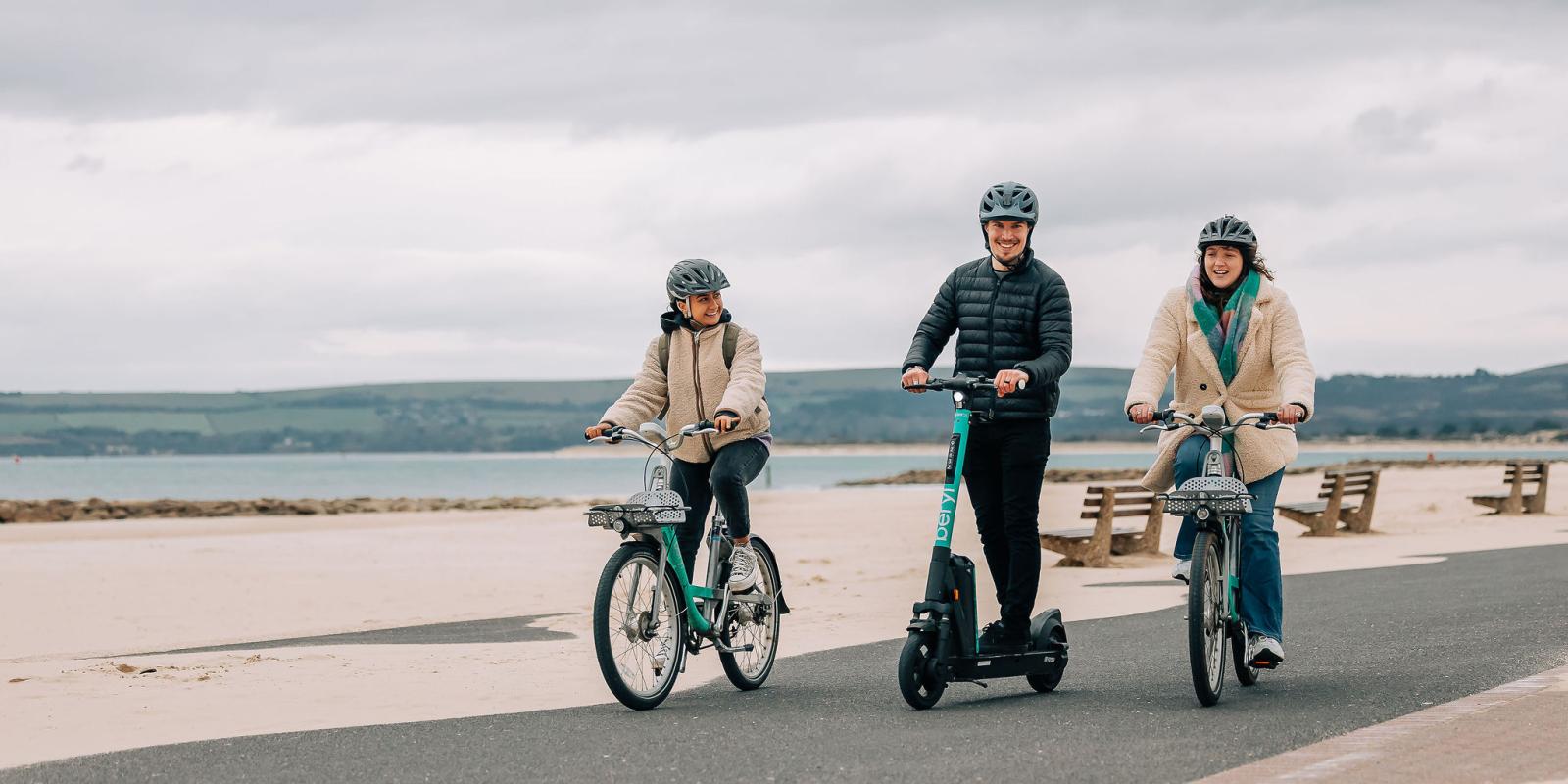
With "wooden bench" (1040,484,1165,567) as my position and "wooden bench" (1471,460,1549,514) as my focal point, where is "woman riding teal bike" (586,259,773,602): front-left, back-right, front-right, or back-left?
back-right

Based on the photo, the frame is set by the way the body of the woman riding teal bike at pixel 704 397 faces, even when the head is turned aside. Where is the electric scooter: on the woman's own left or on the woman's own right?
on the woman's own left

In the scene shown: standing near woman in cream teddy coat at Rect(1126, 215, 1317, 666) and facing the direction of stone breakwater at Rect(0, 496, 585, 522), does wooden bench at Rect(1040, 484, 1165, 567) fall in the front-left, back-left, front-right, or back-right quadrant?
front-right

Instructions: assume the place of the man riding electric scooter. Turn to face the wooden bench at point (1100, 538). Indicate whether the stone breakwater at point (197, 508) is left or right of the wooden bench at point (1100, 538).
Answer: left

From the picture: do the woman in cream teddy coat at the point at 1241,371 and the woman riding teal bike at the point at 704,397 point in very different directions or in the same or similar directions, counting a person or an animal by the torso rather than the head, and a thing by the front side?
same or similar directions

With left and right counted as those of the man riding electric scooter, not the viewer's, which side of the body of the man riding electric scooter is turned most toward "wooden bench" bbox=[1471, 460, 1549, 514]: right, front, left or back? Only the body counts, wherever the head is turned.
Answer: back

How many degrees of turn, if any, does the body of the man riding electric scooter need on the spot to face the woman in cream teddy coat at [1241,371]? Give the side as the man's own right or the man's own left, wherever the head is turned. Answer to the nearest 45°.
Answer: approximately 135° to the man's own left

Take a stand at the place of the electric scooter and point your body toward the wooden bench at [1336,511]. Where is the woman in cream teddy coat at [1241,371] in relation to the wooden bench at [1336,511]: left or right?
right

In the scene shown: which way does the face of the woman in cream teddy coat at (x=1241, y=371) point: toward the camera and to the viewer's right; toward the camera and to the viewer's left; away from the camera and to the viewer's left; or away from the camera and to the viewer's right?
toward the camera and to the viewer's left

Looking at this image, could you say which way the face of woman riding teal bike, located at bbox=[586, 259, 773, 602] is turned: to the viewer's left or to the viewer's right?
to the viewer's right

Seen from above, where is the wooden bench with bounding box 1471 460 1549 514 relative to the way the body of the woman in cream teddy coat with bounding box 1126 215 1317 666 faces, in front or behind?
behind

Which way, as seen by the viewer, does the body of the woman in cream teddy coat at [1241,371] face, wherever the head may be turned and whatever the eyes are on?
toward the camera

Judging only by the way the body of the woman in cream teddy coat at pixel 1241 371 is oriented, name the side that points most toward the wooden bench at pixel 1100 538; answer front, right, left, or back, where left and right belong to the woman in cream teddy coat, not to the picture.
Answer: back

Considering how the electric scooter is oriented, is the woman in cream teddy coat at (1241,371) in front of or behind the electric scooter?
behind

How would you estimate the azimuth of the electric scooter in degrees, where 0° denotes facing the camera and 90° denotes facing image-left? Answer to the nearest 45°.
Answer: approximately 45°

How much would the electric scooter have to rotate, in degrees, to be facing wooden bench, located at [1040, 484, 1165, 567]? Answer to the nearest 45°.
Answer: approximately 135° to its right

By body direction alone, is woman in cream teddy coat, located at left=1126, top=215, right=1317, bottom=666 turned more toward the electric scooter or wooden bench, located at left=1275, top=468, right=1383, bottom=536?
the electric scooter
